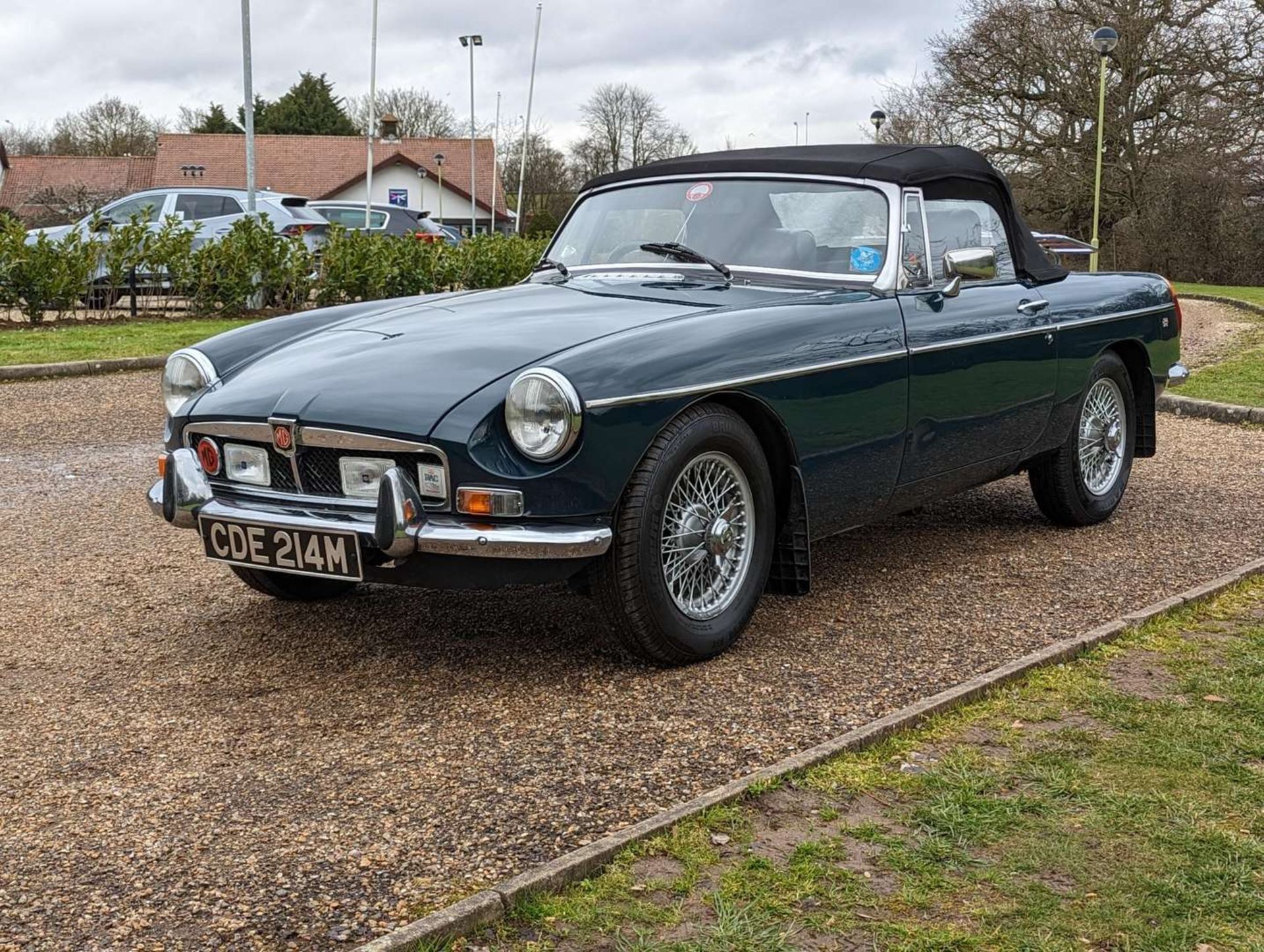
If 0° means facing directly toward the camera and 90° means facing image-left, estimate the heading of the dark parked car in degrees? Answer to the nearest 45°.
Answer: approximately 135°

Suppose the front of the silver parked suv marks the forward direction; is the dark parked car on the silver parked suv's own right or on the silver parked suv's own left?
on the silver parked suv's own right

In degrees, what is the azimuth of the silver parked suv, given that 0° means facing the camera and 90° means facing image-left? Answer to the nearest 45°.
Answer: approximately 135°

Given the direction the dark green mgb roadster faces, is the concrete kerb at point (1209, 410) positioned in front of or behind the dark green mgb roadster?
behind

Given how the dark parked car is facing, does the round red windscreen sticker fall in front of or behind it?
behind

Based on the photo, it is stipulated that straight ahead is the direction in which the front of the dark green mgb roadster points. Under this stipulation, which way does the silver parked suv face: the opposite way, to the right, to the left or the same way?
to the right

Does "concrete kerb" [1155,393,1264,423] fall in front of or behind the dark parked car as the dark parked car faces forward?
behind
